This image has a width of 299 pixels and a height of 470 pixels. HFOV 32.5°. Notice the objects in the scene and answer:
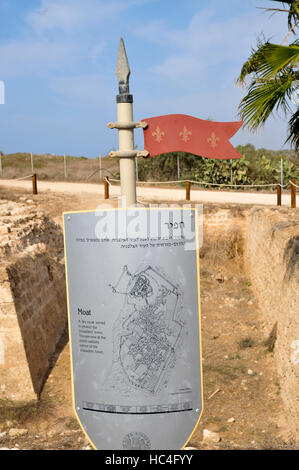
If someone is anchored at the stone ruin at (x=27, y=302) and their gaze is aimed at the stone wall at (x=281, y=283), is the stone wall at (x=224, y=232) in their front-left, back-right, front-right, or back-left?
front-left

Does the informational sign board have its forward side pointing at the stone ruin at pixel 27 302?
no

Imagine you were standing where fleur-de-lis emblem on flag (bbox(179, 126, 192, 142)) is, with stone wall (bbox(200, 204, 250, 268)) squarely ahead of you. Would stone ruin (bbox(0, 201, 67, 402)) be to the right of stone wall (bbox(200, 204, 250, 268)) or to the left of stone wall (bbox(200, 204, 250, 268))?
left

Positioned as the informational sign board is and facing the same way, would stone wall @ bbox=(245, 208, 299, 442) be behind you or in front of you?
behind

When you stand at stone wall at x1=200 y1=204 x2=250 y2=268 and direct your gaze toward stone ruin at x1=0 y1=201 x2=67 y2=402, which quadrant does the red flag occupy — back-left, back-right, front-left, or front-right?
front-left

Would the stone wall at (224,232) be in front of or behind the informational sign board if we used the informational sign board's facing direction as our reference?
behind

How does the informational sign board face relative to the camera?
toward the camera

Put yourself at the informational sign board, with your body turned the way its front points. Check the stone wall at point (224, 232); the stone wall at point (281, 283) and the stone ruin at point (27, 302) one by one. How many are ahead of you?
0
